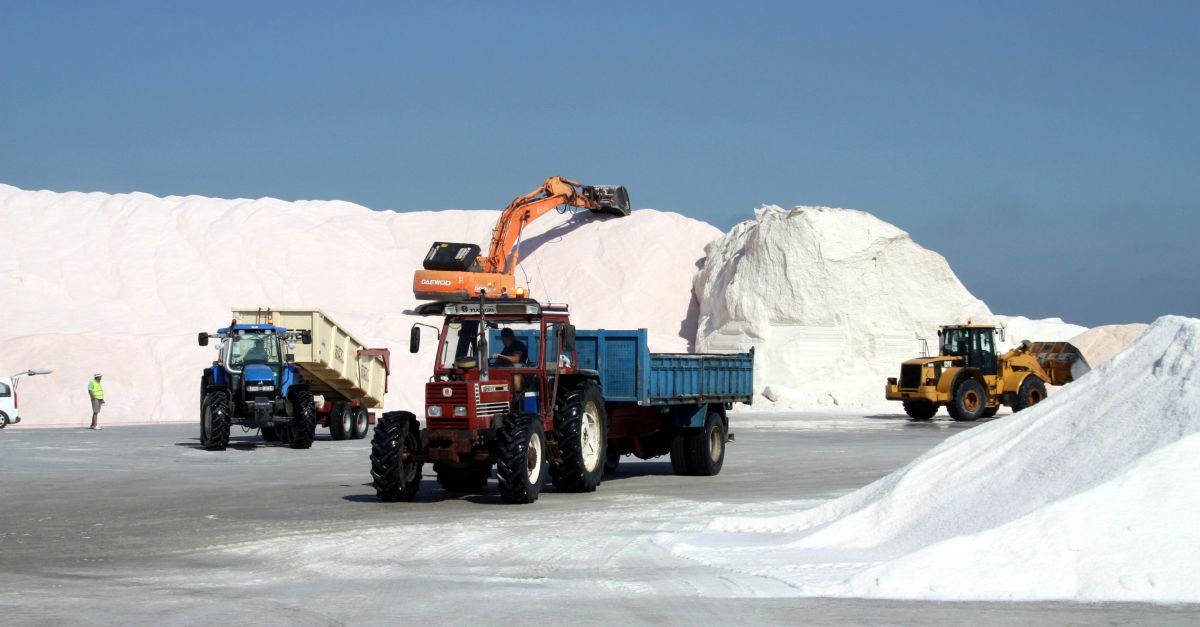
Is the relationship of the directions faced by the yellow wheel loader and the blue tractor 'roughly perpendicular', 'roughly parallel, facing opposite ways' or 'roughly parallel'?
roughly perpendicular

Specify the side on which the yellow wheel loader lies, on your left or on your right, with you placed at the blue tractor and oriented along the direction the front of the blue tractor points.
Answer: on your left

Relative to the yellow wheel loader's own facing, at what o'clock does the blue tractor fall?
The blue tractor is roughly at 6 o'clock from the yellow wheel loader.

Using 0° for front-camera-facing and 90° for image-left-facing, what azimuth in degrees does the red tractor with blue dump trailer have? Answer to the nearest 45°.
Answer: approximately 45°

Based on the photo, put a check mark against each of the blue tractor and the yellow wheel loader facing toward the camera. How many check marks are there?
1

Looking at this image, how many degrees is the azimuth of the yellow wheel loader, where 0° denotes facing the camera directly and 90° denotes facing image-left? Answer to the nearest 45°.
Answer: approximately 225°

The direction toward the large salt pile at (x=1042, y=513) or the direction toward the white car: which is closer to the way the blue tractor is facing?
the large salt pile

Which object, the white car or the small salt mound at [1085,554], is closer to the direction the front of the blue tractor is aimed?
the small salt mound

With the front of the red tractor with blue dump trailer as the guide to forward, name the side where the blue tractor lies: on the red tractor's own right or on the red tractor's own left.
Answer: on the red tractor's own right

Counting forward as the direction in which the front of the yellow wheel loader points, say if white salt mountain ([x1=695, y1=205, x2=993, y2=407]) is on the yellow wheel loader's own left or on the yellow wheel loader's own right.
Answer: on the yellow wheel loader's own left

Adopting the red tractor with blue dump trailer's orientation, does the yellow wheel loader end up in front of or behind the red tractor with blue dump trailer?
behind
